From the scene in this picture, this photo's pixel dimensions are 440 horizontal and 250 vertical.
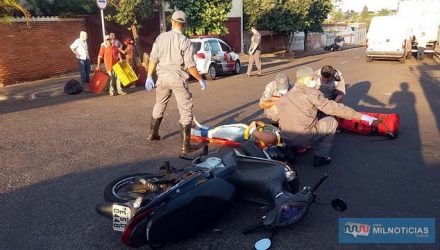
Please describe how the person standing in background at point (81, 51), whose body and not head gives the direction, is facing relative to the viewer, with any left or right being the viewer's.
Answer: facing the viewer and to the right of the viewer

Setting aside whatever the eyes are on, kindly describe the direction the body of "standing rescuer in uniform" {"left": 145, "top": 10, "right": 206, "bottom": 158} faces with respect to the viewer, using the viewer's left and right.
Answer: facing away from the viewer

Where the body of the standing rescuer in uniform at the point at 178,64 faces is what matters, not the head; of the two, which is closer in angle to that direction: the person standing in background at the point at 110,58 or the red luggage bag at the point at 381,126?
the person standing in background

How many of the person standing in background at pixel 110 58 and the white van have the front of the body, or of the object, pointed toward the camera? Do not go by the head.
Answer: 1

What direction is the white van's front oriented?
away from the camera

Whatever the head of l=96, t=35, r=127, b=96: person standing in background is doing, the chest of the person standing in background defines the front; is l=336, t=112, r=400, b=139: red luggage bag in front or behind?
in front

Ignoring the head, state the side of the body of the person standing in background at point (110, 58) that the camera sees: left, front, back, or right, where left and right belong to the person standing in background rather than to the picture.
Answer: front

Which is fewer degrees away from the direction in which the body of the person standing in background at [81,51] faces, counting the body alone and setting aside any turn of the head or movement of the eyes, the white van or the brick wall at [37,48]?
the white van
